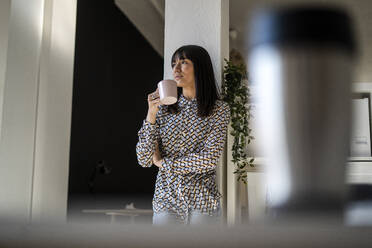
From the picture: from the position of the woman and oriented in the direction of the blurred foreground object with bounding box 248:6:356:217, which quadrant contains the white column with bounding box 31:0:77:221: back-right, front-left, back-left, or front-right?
back-right

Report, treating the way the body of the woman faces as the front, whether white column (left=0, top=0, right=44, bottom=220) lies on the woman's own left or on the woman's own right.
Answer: on the woman's own right

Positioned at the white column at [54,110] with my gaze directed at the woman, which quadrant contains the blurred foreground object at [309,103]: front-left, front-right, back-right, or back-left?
front-right

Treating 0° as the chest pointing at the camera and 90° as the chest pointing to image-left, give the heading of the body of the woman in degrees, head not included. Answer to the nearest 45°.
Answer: approximately 45°

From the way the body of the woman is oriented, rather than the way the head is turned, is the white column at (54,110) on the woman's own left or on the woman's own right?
on the woman's own right

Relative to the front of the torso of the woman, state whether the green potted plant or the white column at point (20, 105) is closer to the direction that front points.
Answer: the white column

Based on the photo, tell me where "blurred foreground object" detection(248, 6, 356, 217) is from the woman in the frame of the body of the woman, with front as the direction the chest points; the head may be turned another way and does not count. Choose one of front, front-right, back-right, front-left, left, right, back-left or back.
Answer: front-left

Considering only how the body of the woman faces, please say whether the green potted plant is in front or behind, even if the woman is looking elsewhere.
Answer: behind
